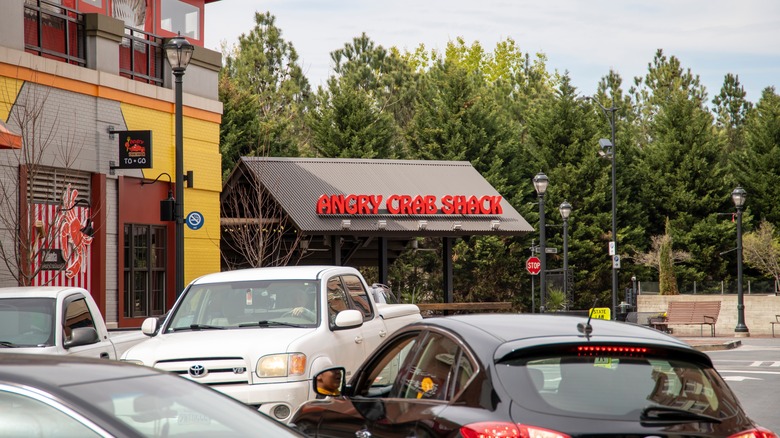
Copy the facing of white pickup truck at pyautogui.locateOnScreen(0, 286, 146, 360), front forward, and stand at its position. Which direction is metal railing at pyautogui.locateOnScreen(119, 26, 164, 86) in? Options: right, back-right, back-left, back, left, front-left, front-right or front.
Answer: back-right

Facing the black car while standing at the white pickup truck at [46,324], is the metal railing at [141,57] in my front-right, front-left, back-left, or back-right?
back-left

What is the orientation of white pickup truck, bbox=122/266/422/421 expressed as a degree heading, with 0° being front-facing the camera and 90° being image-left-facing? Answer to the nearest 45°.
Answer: approximately 45°

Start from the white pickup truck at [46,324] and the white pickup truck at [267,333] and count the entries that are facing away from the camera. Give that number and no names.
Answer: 0

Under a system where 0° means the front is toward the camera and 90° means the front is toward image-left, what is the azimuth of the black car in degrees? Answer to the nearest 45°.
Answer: approximately 135°

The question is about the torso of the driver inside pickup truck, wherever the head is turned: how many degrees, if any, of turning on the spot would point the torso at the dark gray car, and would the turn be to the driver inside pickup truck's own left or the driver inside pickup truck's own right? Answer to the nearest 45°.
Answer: approximately 45° to the driver inside pickup truck's own left

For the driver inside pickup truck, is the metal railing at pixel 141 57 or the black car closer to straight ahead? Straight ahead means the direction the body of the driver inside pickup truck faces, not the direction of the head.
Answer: the black car

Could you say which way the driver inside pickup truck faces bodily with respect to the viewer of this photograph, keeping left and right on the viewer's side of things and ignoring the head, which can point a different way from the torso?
facing the viewer and to the left of the viewer

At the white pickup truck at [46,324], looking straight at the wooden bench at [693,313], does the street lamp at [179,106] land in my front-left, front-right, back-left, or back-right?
front-left

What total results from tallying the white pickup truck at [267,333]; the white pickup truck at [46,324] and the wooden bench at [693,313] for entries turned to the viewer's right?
0

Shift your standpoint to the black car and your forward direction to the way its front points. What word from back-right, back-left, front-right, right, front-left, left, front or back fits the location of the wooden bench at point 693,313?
front-right
